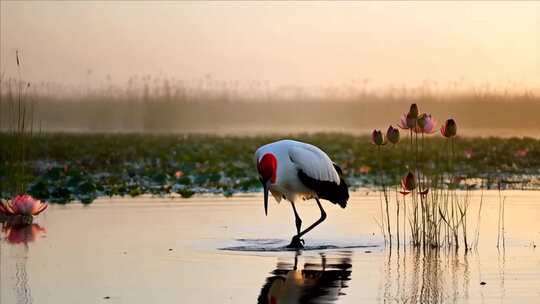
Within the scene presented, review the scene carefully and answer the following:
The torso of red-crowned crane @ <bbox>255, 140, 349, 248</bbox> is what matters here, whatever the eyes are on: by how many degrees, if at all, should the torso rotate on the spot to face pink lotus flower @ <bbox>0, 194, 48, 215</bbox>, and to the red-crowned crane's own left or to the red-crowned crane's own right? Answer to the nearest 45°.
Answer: approximately 45° to the red-crowned crane's own right

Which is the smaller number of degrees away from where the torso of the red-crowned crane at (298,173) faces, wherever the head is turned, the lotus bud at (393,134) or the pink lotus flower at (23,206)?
the pink lotus flower

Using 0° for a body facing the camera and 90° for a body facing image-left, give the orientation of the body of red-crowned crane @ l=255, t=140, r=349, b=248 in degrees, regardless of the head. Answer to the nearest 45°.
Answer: approximately 45°
